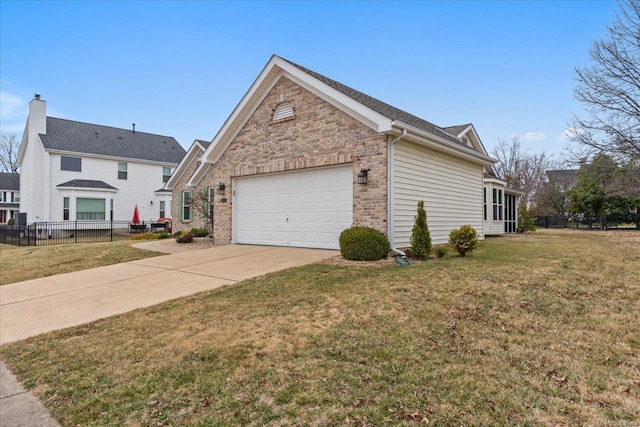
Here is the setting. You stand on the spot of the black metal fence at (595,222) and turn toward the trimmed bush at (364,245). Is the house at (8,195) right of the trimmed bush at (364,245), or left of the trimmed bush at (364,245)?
right

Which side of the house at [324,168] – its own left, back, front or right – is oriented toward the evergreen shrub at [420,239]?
left

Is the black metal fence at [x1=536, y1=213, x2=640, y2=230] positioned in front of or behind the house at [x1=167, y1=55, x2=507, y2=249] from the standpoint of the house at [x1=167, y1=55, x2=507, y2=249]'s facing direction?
behind

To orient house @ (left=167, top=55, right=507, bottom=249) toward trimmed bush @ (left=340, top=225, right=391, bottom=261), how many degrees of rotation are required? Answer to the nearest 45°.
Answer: approximately 90° to its left

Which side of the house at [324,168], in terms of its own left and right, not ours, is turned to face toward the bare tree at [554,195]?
back

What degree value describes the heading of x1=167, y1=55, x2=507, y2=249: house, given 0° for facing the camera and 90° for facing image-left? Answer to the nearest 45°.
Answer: approximately 45°

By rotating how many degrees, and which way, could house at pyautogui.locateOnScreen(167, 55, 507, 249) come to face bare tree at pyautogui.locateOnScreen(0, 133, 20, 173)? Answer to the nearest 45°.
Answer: approximately 90° to its right

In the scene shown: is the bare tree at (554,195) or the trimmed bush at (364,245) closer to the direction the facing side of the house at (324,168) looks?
the trimmed bush

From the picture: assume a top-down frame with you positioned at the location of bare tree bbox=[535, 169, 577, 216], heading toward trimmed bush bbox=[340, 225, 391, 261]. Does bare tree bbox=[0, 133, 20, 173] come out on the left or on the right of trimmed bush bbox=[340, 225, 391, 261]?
right

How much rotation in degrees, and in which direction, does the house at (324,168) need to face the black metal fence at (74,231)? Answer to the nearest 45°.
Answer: approximately 90° to its right

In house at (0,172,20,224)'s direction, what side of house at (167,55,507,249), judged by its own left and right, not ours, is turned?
right
